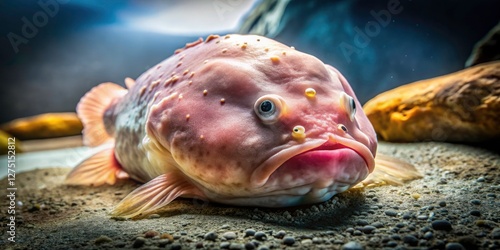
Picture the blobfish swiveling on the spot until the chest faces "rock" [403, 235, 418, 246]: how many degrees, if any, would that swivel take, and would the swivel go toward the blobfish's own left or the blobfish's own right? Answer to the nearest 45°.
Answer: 0° — it already faces it

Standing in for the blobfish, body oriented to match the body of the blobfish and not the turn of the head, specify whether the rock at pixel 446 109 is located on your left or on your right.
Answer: on your left

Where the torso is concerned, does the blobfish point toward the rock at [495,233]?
yes

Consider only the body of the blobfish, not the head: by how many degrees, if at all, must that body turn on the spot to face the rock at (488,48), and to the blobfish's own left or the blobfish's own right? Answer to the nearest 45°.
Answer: approximately 90° to the blobfish's own left

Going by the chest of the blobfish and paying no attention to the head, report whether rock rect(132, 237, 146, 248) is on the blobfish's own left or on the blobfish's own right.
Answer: on the blobfish's own right

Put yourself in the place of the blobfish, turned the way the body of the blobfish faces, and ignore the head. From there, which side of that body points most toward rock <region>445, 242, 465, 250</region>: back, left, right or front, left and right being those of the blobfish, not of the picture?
front

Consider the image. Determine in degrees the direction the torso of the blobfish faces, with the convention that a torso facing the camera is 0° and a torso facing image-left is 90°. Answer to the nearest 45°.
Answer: approximately 315°

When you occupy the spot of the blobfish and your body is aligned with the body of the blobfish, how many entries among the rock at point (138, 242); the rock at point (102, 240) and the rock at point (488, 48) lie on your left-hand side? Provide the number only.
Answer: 1

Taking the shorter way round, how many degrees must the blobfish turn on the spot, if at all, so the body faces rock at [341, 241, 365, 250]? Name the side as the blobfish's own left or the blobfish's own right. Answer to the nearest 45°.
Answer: approximately 45° to the blobfish's own right
